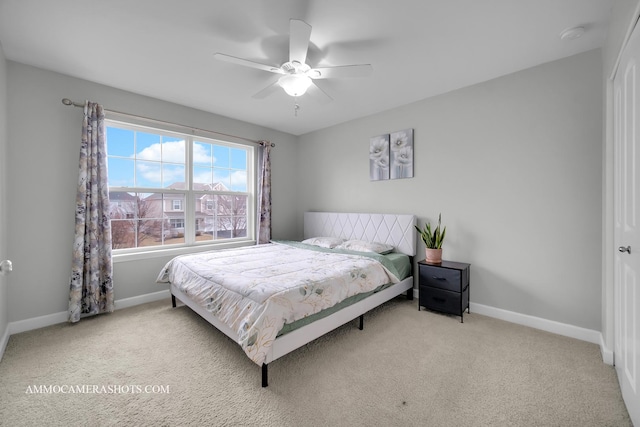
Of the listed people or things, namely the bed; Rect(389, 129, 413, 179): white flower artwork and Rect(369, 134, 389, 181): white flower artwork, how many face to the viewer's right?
0

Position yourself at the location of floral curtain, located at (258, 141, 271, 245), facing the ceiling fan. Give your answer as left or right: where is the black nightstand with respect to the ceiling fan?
left

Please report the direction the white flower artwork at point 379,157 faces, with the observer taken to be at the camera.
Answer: facing the viewer and to the left of the viewer

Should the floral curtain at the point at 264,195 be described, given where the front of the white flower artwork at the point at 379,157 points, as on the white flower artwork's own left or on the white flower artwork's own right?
on the white flower artwork's own right

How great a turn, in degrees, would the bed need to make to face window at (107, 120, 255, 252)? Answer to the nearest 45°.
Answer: approximately 90° to its right

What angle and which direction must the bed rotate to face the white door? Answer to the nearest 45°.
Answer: approximately 90° to its left

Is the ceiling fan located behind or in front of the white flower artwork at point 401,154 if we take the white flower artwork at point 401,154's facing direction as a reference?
in front

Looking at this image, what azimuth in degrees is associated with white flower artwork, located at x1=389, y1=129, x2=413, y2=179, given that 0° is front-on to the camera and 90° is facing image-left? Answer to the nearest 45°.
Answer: approximately 45°

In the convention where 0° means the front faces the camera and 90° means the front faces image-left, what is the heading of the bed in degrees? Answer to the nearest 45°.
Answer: approximately 45°

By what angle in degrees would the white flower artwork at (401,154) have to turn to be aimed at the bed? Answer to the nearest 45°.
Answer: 0° — it already faces it

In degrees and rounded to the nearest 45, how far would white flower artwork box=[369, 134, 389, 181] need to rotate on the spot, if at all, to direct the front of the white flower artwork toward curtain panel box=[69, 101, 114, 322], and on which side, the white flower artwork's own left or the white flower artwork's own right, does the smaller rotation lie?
0° — it already faces it

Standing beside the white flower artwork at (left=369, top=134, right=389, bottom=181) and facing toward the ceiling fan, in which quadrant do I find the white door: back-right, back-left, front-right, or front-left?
front-left

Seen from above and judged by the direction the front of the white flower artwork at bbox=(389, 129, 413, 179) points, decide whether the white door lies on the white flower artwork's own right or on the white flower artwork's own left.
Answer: on the white flower artwork's own left

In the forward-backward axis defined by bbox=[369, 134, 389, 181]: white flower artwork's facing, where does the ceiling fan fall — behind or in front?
in front
